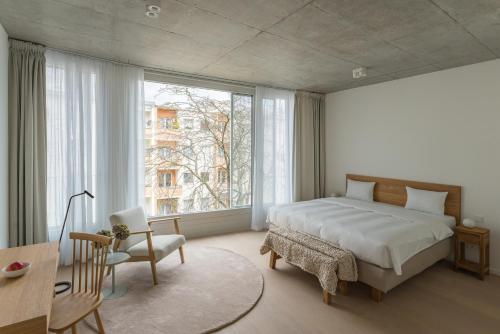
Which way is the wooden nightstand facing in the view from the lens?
facing the viewer and to the left of the viewer

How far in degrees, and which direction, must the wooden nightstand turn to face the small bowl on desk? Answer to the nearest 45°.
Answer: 0° — it already faces it

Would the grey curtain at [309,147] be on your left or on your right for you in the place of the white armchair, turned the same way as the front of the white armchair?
on your left

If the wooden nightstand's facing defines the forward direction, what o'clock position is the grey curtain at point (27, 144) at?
The grey curtain is roughly at 12 o'clock from the wooden nightstand.

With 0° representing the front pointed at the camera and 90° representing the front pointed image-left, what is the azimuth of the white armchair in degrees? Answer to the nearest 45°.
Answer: approximately 315°

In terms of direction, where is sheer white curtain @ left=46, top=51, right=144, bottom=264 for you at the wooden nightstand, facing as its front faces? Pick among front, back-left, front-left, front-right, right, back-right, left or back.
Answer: front

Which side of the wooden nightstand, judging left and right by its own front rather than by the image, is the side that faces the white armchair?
front

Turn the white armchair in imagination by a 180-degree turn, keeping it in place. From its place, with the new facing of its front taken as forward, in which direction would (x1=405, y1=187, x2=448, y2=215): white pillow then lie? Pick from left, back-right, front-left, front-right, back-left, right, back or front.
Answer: back-right

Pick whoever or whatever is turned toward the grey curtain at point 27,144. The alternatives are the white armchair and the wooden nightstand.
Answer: the wooden nightstand

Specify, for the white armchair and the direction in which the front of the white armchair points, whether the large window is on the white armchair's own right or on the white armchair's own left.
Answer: on the white armchair's own left

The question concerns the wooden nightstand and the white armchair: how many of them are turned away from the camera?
0

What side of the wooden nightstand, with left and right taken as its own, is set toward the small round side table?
front

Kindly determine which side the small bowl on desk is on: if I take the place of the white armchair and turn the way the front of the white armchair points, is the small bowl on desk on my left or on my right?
on my right

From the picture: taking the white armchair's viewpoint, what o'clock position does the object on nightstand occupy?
The object on nightstand is roughly at 11 o'clock from the white armchair.

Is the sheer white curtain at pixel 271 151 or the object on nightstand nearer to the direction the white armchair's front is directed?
the object on nightstand

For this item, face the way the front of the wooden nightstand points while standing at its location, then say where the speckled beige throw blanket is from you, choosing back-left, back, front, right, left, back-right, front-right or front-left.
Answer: front
